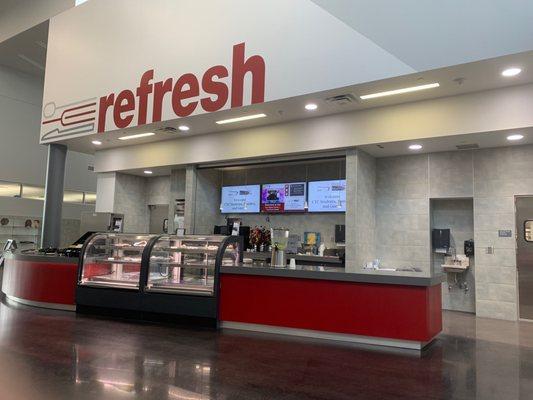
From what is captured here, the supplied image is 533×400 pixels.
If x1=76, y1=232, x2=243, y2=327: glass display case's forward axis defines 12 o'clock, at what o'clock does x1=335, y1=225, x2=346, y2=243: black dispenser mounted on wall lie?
The black dispenser mounted on wall is roughly at 7 o'clock from the glass display case.

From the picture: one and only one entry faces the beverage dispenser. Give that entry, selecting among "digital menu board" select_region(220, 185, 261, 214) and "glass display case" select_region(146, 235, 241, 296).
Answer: the digital menu board

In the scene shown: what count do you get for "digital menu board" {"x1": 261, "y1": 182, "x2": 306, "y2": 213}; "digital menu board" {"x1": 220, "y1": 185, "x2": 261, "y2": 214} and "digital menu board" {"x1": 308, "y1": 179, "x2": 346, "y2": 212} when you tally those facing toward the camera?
3

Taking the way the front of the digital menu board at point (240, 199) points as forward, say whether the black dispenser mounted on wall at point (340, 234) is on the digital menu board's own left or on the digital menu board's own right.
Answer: on the digital menu board's own left

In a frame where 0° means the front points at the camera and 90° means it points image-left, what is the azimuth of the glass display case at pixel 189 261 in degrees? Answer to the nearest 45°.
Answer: approximately 45°

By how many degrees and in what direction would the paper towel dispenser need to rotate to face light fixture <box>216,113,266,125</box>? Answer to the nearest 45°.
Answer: approximately 45° to its right

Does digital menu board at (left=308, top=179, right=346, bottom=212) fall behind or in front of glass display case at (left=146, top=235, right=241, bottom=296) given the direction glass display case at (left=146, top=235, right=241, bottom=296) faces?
behind

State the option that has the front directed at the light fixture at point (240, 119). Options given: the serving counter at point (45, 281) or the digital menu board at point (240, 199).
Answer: the digital menu board

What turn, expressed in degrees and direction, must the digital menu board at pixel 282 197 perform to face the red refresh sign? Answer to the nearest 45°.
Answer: approximately 45° to its right

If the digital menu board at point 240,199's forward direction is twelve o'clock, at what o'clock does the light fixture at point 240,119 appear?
The light fixture is roughly at 12 o'clock from the digital menu board.

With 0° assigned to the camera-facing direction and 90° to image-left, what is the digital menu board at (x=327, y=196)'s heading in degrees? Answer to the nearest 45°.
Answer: approximately 0°

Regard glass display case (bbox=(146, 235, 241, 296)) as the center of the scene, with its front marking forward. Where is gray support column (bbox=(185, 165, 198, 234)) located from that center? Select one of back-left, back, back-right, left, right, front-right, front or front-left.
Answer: back-right
